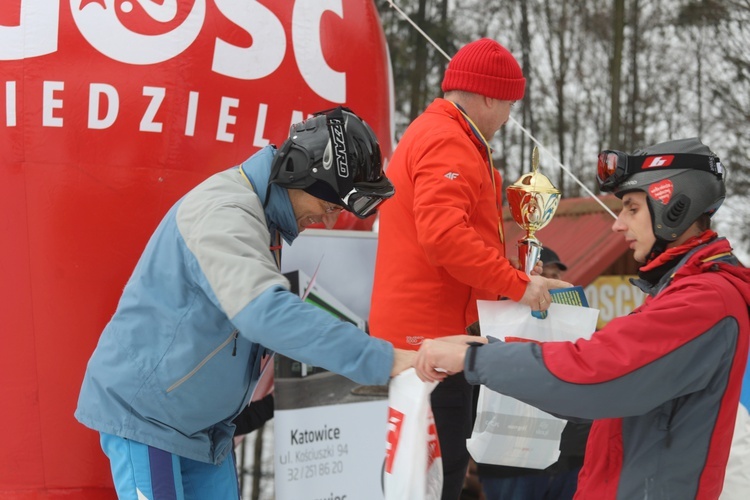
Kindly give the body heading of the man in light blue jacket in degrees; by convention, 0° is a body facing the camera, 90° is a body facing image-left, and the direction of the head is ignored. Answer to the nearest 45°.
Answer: approximately 270°

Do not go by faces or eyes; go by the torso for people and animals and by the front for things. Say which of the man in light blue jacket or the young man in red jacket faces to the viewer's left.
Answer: the young man in red jacket

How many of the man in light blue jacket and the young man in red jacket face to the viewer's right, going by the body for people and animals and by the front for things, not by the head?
1

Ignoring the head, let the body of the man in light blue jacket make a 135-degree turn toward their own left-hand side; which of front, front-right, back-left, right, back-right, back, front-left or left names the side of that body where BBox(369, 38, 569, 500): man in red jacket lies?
right

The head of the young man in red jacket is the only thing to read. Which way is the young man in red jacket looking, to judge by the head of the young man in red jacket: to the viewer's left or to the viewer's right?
to the viewer's left

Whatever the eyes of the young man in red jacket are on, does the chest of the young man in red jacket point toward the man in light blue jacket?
yes

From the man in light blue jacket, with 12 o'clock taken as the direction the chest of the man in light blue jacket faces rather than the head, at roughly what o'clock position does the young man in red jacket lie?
The young man in red jacket is roughly at 1 o'clock from the man in light blue jacket.

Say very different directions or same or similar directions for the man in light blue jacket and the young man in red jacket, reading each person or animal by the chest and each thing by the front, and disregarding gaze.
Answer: very different directions

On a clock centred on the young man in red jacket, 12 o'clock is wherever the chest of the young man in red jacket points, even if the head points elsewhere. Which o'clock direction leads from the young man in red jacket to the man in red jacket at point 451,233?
The man in red jacket is roughly at 2 o'clock from the young man in red jacket.

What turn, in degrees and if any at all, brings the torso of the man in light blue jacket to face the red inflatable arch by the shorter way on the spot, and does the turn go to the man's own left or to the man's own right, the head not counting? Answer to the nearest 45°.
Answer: approximately 135° to the man's own left

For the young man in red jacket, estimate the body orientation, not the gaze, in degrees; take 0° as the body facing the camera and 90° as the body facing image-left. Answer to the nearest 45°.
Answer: approximately 90°
